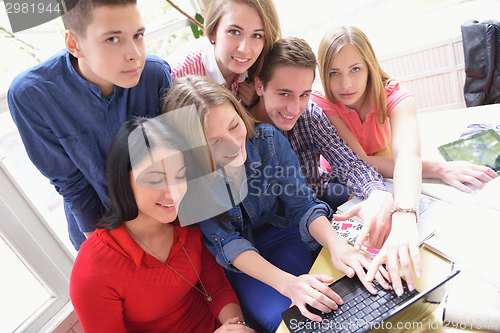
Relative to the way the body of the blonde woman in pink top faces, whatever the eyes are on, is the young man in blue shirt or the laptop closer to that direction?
the laptop

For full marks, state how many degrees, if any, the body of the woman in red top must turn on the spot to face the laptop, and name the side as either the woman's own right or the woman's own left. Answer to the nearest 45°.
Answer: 0° — they already face it

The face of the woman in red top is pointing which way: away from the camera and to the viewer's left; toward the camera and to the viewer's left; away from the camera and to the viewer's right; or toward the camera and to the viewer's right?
toward the camera and to the viewer's right

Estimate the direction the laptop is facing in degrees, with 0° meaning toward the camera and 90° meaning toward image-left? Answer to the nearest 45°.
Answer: approximately 135°

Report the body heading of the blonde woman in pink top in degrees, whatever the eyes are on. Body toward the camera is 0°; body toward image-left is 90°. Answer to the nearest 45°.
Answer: approximately 0°

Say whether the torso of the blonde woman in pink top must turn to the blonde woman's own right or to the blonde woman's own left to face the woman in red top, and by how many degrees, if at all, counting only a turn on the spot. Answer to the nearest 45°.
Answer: approximately 45° to the blonde woman's own right

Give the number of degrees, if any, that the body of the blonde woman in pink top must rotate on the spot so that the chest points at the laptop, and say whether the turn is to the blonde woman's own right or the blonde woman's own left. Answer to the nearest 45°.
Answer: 0° — they already face it

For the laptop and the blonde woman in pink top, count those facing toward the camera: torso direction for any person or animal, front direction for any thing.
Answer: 1

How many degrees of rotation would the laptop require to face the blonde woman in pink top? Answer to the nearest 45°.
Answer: approximately 45° to its right
